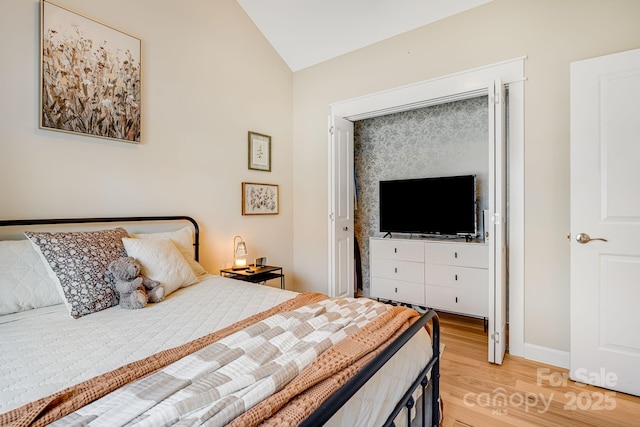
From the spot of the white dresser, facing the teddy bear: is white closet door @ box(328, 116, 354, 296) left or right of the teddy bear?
right

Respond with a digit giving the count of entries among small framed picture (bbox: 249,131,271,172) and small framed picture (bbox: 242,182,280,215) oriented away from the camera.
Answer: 0

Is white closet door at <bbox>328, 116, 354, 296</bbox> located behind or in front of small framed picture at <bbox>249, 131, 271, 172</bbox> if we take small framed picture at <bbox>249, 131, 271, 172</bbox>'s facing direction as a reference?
in front

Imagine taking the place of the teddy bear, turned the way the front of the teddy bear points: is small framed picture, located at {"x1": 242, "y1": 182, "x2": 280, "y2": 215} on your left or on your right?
on your left

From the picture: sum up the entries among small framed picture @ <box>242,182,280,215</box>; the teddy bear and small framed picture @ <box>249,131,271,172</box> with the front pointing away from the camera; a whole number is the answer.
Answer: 0

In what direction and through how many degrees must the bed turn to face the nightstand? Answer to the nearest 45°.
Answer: approximately 135° to its left

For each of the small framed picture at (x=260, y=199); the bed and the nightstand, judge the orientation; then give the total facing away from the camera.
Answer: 0

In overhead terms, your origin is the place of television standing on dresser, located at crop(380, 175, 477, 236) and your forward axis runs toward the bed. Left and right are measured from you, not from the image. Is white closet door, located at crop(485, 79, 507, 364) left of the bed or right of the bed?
left

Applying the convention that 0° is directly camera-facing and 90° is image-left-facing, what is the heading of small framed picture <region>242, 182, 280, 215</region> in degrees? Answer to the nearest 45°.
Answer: approximately 315°

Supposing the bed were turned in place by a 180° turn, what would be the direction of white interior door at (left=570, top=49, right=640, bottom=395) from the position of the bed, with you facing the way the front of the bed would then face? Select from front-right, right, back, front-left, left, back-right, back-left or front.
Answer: back-right

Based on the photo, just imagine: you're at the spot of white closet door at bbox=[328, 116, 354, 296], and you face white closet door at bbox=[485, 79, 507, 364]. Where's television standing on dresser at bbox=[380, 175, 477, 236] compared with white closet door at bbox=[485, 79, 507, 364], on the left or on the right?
left

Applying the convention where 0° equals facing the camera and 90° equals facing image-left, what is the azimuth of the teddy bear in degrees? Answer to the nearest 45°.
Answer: approximately 315°

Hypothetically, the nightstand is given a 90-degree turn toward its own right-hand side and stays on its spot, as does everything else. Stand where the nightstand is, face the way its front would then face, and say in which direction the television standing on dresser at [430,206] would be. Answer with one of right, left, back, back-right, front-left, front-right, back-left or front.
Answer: back-left

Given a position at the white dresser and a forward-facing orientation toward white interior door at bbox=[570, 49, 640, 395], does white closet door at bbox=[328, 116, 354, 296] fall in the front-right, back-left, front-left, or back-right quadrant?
back-right

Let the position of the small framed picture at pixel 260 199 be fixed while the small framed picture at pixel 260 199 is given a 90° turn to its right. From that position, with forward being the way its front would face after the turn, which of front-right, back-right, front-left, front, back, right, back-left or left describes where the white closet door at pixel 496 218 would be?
left

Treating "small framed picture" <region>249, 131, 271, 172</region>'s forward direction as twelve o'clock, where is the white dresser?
The white dresser is roughly at 11 o'clock from the small framed picture.

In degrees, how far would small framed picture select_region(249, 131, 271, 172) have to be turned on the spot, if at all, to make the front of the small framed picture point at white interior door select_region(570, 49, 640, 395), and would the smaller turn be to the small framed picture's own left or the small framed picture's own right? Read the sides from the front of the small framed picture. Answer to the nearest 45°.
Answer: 0° — it already faces it
